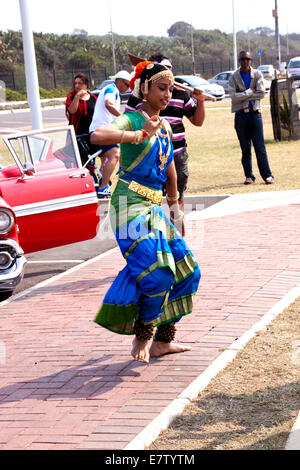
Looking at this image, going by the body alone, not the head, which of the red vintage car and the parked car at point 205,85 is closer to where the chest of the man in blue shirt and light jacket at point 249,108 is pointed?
the red vintage car

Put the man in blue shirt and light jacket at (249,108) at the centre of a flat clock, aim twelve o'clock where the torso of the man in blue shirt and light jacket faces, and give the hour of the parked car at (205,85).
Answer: The parked car is roughly at 6 o'clock from the man in blue shirt and light jacket.

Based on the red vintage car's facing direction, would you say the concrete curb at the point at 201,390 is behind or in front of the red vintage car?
in front

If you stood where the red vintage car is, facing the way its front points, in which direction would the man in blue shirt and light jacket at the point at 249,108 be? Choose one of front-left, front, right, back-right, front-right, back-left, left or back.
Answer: back-left

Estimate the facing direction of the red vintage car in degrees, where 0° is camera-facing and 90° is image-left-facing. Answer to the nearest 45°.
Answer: approximately 0°

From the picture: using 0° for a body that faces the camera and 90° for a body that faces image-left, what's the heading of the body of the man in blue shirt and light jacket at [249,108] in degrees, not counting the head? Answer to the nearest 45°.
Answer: approximately 0°

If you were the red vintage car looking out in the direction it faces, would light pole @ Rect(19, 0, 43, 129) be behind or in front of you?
behind

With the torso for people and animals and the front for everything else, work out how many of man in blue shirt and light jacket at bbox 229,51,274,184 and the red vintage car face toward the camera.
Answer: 2
